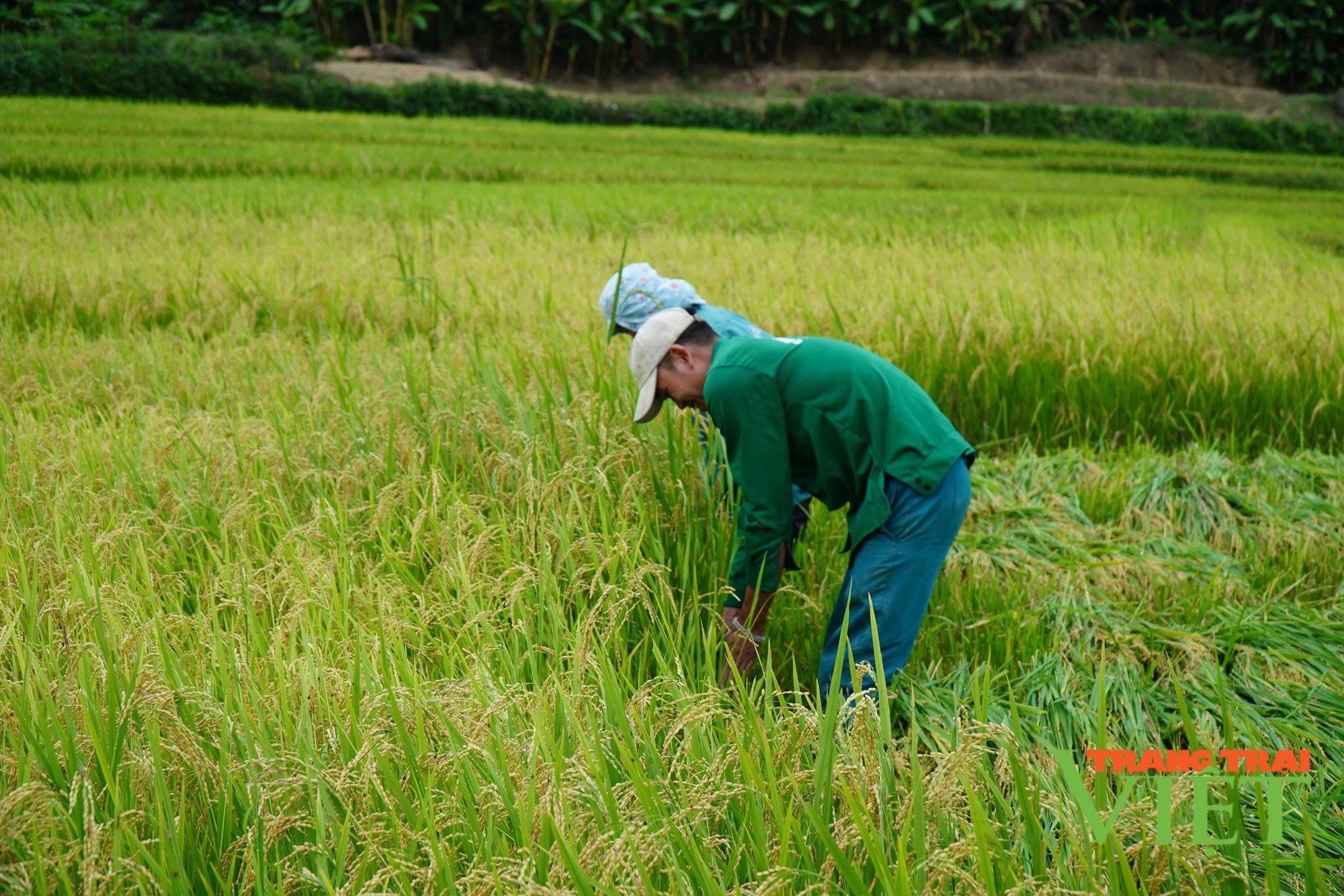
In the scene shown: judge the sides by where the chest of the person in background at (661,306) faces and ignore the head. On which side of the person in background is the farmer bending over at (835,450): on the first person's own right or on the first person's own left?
on the first person's own left

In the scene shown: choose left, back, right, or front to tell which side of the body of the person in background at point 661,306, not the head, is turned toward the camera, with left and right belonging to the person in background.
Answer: left

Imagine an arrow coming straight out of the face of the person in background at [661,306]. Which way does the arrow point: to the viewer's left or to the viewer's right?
to the viewer's left

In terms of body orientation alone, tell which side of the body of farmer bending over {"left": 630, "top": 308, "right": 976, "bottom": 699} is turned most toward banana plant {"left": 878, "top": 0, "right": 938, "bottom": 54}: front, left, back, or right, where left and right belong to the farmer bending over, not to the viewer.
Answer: right

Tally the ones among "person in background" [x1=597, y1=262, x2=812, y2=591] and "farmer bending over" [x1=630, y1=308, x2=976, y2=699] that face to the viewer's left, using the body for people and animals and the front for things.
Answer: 2

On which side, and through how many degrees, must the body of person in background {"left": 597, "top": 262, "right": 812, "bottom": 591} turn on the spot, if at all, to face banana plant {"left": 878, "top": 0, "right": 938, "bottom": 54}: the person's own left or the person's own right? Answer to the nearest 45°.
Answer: approximately 90° to the person's own right

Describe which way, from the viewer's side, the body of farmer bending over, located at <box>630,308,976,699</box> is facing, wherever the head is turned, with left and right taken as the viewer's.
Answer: facing to the left of the viewer

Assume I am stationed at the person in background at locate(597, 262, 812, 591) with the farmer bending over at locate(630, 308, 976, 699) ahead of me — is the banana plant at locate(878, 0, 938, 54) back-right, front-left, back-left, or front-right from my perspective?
back-left
